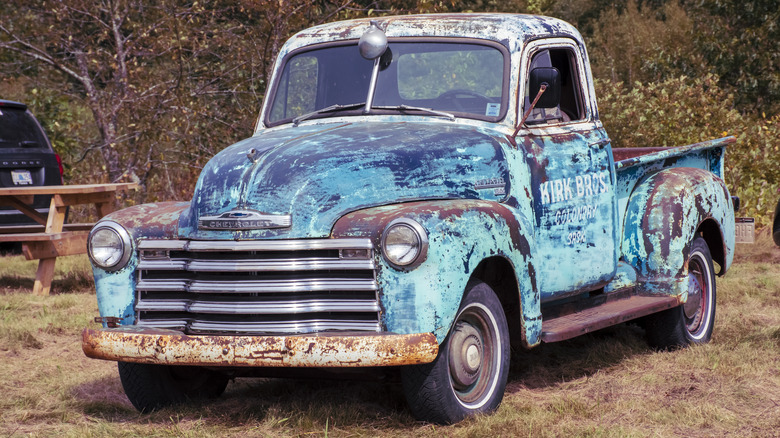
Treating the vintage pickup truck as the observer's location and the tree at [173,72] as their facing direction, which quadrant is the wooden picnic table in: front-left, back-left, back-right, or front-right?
front-left

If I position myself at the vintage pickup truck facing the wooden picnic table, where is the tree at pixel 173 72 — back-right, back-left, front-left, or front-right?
front-right

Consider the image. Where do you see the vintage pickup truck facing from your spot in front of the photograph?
facing the viewer and to the left of the viewer

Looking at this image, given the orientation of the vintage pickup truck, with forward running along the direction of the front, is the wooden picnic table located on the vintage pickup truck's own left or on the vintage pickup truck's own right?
on the vintage pickup truck's own right

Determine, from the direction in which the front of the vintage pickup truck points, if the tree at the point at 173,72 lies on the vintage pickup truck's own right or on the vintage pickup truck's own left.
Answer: on the vintage pickup truck's own right

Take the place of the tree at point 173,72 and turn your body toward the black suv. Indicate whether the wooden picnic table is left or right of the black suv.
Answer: left

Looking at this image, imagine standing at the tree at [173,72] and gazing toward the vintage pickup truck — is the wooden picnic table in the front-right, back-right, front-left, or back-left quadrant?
front-right

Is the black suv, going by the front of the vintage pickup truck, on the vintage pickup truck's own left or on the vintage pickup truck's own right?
on the vintage pickup truck's own right
